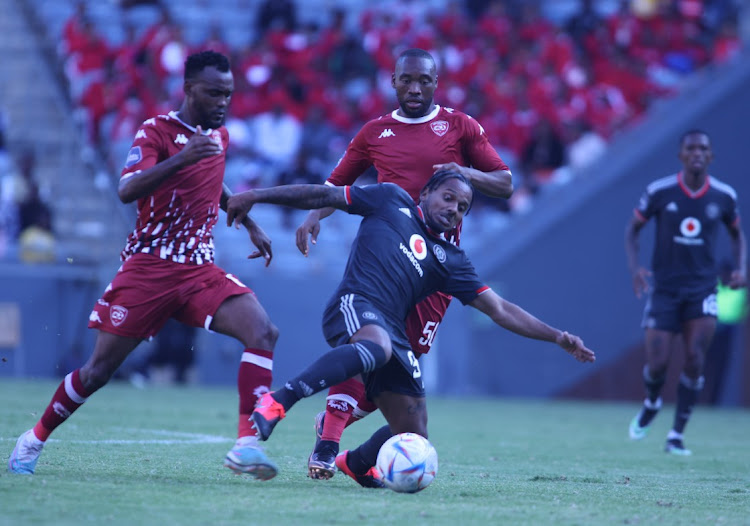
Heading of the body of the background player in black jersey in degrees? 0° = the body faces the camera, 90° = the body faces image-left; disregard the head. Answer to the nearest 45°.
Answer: approximately 0°

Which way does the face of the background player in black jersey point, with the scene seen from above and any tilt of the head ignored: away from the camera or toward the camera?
toward the camera

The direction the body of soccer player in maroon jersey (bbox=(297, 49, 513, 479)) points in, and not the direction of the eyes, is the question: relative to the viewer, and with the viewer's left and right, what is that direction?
facing the viewer

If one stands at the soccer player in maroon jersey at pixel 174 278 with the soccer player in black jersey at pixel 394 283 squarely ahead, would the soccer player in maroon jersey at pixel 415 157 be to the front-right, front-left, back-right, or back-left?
front-left

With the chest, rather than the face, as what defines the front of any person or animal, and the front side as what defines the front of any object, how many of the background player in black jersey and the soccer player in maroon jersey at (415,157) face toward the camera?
2

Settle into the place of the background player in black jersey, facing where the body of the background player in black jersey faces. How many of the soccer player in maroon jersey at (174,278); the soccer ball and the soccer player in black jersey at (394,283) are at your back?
0

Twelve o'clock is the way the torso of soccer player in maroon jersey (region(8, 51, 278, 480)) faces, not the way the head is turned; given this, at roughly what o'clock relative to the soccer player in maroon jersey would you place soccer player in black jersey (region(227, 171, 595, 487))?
The soccer player in black jersey is roughly at 11 o'clock from the soccer player in maroon jersey.

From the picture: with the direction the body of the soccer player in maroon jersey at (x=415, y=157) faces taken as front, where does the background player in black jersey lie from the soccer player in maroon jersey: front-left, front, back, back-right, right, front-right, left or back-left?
back-left

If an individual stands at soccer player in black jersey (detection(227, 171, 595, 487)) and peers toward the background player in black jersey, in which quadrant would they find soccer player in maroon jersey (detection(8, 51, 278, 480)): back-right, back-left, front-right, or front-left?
back-left

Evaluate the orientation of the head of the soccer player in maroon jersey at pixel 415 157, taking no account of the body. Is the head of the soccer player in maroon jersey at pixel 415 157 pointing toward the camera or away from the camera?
toward the camera

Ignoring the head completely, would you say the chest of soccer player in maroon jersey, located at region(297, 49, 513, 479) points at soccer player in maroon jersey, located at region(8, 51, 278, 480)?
no

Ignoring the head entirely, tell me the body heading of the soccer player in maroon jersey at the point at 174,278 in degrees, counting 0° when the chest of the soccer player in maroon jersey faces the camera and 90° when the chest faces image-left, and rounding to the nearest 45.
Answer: approximately 315°

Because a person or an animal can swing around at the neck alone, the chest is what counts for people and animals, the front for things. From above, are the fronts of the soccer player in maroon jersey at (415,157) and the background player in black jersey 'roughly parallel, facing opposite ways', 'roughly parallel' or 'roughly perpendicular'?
roughly parallel

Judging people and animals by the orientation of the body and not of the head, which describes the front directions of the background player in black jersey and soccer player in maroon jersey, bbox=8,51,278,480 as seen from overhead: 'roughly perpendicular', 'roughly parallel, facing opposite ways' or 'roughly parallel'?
roughly perpendicular

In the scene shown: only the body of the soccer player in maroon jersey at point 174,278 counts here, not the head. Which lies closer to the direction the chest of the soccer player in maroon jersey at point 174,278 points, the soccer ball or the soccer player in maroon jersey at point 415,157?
the soccer ball

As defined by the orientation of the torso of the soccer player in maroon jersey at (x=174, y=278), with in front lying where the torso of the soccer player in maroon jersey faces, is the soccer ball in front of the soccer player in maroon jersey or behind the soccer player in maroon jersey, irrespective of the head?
in front
